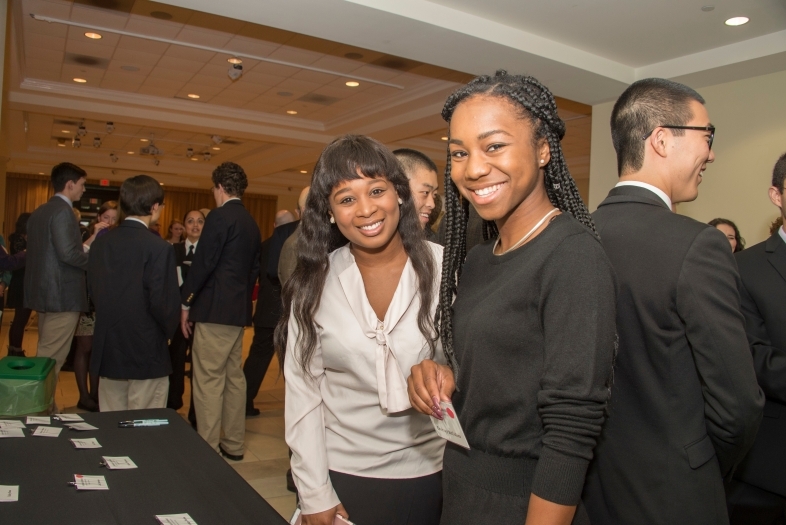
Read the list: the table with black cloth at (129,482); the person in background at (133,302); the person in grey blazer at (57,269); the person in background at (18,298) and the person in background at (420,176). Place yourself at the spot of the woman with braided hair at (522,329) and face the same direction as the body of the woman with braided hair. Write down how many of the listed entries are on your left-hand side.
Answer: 0

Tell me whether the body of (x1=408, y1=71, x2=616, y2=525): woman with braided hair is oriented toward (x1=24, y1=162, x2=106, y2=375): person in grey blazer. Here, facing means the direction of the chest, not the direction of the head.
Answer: no

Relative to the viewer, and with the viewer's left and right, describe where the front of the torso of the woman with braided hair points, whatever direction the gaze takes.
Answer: facing the viewer and to the left of the viewer

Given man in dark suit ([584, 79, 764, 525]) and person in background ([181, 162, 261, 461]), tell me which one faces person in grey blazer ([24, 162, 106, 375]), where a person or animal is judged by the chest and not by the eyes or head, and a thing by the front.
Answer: the person in background

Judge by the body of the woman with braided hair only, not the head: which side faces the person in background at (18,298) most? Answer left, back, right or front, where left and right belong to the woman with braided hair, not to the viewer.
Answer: right

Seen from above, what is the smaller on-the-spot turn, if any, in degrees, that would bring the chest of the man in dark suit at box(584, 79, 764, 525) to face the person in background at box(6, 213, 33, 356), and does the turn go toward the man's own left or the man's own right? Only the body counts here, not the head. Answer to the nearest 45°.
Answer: approximately 90° to the man's own left

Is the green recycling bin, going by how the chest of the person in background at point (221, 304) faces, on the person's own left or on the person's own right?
on the person's own left

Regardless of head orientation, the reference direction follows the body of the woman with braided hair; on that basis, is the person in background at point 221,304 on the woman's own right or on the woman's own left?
on the woman's own right

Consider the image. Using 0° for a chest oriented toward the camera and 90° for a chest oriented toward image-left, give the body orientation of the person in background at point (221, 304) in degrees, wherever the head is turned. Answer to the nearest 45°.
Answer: approximately 135°

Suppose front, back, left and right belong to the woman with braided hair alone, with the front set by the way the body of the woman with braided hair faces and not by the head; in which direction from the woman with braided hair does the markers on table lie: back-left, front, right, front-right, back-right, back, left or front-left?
right

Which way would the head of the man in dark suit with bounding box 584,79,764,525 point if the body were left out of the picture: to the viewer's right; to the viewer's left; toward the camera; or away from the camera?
to the viewer's right

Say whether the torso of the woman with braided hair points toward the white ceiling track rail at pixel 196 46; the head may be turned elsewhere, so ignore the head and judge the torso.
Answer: no
